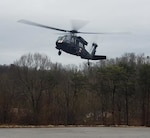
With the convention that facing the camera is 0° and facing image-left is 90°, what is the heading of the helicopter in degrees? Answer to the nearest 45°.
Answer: approximately 45°
